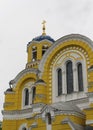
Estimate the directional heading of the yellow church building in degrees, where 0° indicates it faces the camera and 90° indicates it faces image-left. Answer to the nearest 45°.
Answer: approximately 45°
